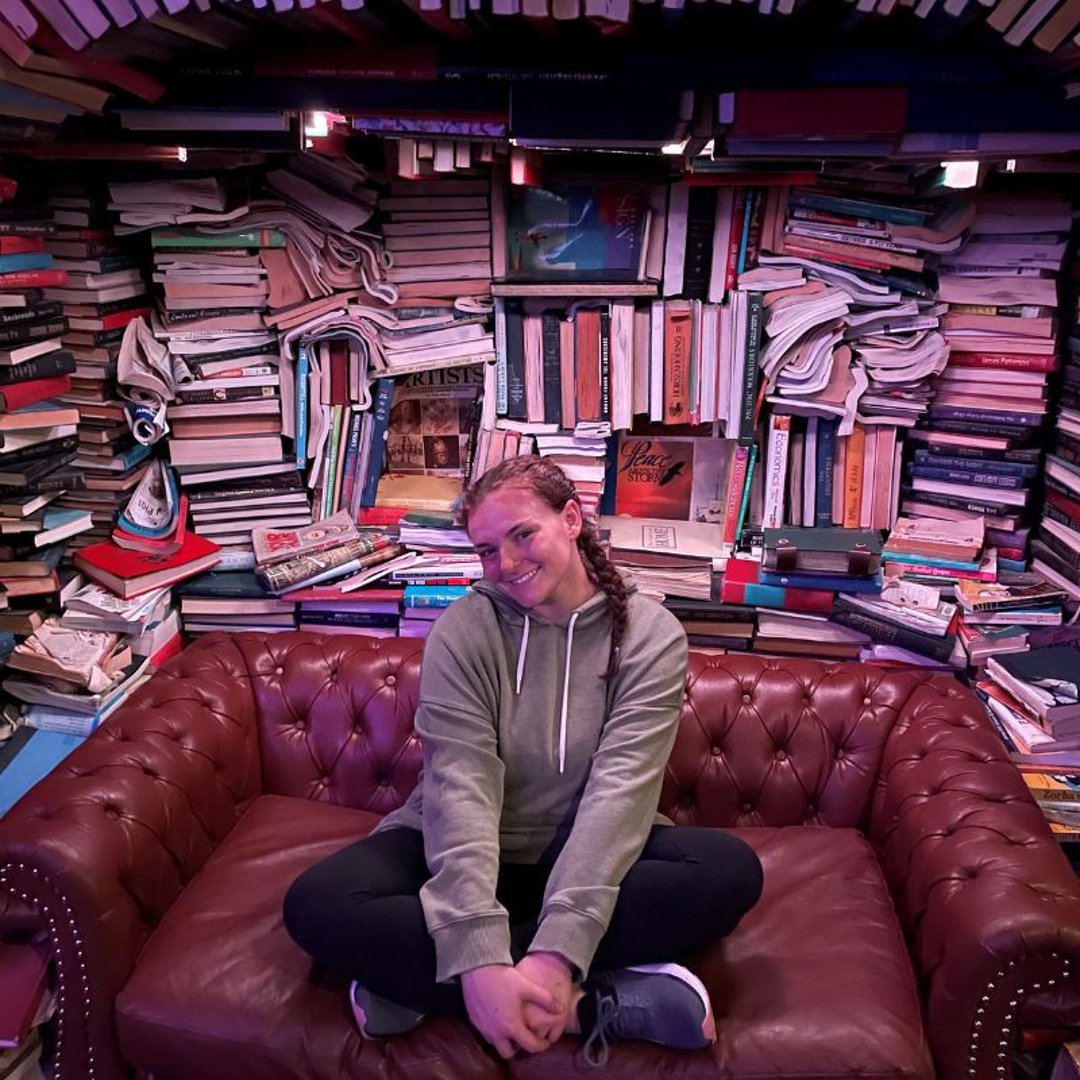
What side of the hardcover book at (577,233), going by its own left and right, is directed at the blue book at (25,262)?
right

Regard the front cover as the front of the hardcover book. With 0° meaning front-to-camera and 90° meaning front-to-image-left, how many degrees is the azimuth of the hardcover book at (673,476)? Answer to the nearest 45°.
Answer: approximately 0°

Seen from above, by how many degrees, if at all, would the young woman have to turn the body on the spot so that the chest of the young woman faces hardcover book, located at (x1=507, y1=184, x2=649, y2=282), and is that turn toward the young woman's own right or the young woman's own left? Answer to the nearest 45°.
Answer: approximately 180°

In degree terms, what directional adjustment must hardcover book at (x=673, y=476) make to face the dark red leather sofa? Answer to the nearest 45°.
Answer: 0° — it already faces it

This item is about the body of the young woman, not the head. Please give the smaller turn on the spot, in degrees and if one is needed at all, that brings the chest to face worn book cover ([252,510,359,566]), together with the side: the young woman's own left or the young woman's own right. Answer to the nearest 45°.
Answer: approximately 135° to the young woman's own right

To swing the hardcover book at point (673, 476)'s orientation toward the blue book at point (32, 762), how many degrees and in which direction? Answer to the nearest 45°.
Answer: approximately 45° to its right

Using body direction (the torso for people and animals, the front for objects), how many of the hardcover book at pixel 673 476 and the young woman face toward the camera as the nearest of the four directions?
2
